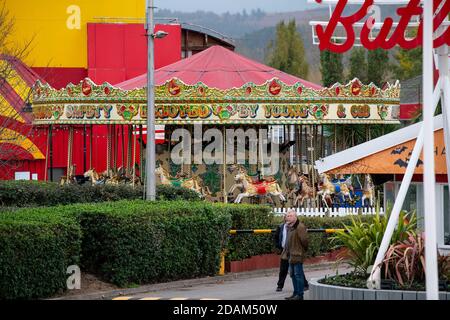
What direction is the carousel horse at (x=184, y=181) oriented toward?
to the viewer's left

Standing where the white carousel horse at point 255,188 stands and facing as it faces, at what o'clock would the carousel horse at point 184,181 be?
The carousel horse is roughly at 12 o'clock from the white carousel horse.

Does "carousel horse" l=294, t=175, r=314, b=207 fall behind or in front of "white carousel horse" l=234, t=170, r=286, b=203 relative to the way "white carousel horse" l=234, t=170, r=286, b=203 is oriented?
behind

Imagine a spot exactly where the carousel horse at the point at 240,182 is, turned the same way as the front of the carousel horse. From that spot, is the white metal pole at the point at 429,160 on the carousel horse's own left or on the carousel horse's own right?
on the carousel horse's own left

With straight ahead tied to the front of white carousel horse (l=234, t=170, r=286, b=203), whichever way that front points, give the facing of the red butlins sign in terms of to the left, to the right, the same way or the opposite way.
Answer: to the left

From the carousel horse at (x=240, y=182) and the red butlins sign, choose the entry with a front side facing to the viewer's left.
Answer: the carousel horse

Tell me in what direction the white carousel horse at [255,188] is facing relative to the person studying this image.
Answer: facing to the left of the viewer

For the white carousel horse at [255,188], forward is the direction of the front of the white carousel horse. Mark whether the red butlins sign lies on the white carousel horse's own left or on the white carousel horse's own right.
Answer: on the white carousel horse's own left

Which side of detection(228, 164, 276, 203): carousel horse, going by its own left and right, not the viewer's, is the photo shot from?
left

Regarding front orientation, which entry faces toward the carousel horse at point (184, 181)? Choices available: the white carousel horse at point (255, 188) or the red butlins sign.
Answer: the white carousel horse

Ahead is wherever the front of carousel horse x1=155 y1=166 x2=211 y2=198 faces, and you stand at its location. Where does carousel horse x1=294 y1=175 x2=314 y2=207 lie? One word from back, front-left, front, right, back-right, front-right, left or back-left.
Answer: back
